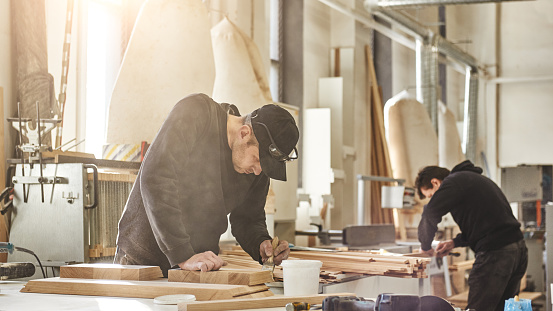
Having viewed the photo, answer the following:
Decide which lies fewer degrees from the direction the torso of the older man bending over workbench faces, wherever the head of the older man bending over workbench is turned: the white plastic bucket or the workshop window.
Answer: the white plastic bucket

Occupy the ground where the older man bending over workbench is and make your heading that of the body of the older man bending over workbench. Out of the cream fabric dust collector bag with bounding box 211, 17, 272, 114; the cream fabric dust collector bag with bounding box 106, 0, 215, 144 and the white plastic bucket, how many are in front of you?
1

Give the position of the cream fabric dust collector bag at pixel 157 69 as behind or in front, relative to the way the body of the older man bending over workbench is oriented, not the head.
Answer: behind

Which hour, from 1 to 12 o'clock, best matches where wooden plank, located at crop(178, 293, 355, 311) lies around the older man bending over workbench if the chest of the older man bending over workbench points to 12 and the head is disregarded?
The wooden plank is roughly at 1 o'clock from the older man bending over workbench.

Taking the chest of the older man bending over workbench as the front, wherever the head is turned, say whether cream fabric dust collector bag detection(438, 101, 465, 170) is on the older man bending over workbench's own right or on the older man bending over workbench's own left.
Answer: on the older man bending over workbench's own left

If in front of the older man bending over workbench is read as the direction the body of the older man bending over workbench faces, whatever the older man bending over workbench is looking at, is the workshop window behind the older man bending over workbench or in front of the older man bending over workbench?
behind
